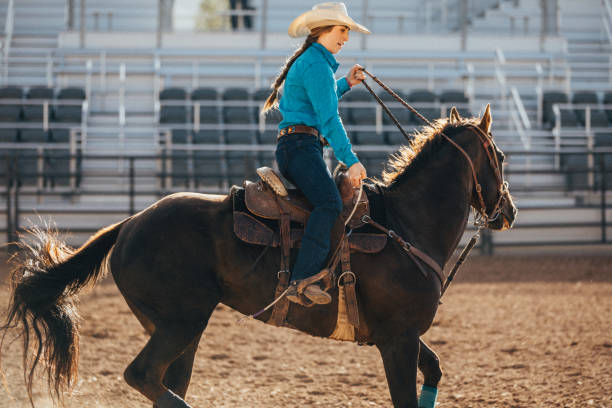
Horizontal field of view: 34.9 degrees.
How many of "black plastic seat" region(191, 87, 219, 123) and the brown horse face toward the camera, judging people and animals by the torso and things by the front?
1

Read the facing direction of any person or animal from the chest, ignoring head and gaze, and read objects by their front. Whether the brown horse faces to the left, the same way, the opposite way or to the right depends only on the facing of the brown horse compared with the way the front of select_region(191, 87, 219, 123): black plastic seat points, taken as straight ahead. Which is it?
to the left

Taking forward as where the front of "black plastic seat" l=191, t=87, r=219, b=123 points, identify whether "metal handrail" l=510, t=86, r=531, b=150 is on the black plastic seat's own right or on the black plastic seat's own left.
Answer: on the black plastic seat's own left

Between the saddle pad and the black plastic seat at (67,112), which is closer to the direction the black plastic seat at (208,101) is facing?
the saddle pad

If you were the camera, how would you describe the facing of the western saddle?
facing to the right of the viewer

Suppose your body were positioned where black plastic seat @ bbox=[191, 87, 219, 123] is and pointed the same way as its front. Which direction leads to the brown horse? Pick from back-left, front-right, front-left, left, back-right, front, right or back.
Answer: front

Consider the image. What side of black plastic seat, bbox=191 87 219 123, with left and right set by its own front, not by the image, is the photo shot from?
front

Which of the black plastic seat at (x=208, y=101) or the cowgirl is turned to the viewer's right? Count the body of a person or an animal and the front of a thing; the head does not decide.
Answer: the cowgirl

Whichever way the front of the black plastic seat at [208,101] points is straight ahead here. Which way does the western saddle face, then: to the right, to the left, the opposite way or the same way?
to the left

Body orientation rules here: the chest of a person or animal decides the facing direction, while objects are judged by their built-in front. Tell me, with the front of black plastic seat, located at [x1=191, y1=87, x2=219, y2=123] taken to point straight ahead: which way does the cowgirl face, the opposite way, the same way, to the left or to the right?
to the left

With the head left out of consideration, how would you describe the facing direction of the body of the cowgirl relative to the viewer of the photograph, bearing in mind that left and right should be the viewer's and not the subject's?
facing to the right of the viewer

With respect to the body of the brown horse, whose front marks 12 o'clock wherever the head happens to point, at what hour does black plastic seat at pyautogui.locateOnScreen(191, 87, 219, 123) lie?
The black plastic seat is roughly at 9 o'clock from the brown horse.

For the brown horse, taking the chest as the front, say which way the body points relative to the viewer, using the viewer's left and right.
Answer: facing to the right of the viewer
